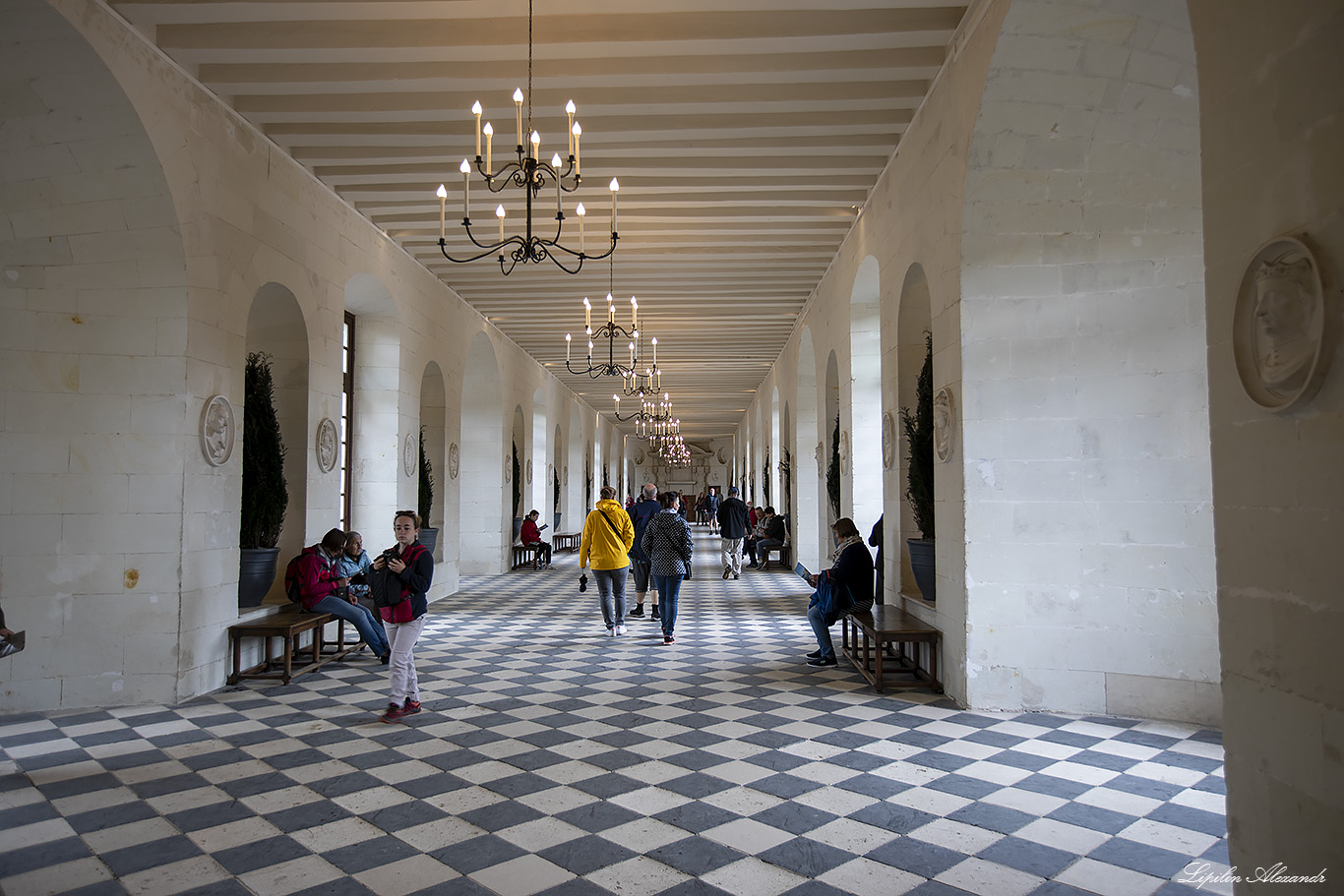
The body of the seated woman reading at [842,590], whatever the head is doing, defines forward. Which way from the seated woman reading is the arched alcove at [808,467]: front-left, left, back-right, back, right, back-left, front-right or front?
right

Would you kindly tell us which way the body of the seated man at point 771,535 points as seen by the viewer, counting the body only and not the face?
to the viewer's left

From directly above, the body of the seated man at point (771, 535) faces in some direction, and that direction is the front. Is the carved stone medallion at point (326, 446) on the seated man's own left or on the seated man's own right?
on the seated man's own left

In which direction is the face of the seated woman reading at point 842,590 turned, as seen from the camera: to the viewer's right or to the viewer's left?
to the viewer's left

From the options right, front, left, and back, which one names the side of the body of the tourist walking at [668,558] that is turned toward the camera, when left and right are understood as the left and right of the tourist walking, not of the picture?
back

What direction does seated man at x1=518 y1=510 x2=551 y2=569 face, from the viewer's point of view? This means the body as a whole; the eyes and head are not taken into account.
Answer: to the viewer's right

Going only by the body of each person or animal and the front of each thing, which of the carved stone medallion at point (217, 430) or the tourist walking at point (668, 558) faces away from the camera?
the tourist walking

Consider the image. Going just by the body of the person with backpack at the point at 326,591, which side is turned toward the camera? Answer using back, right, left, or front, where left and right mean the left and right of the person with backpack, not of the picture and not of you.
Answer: right

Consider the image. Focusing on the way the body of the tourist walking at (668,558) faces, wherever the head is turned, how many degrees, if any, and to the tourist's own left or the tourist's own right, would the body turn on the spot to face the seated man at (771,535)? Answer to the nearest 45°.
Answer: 0° — they already face them

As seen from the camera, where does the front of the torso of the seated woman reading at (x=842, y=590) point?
to the viewer's left

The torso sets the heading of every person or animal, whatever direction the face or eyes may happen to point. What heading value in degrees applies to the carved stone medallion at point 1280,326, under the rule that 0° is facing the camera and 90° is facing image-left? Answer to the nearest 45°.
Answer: approximately 45°

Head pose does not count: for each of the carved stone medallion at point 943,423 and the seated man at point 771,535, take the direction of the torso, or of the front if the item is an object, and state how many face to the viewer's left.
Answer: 2

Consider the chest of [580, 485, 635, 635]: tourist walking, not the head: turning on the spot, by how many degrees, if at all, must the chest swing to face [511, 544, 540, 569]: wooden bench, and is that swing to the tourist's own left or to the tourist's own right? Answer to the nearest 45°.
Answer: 0° — they already face it

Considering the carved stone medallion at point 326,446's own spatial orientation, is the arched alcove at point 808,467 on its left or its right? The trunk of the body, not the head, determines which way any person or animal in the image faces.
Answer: on its left

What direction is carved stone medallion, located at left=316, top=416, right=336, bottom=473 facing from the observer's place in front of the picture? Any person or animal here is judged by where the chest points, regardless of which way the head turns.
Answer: facing the viewer and to the right of the viewer
